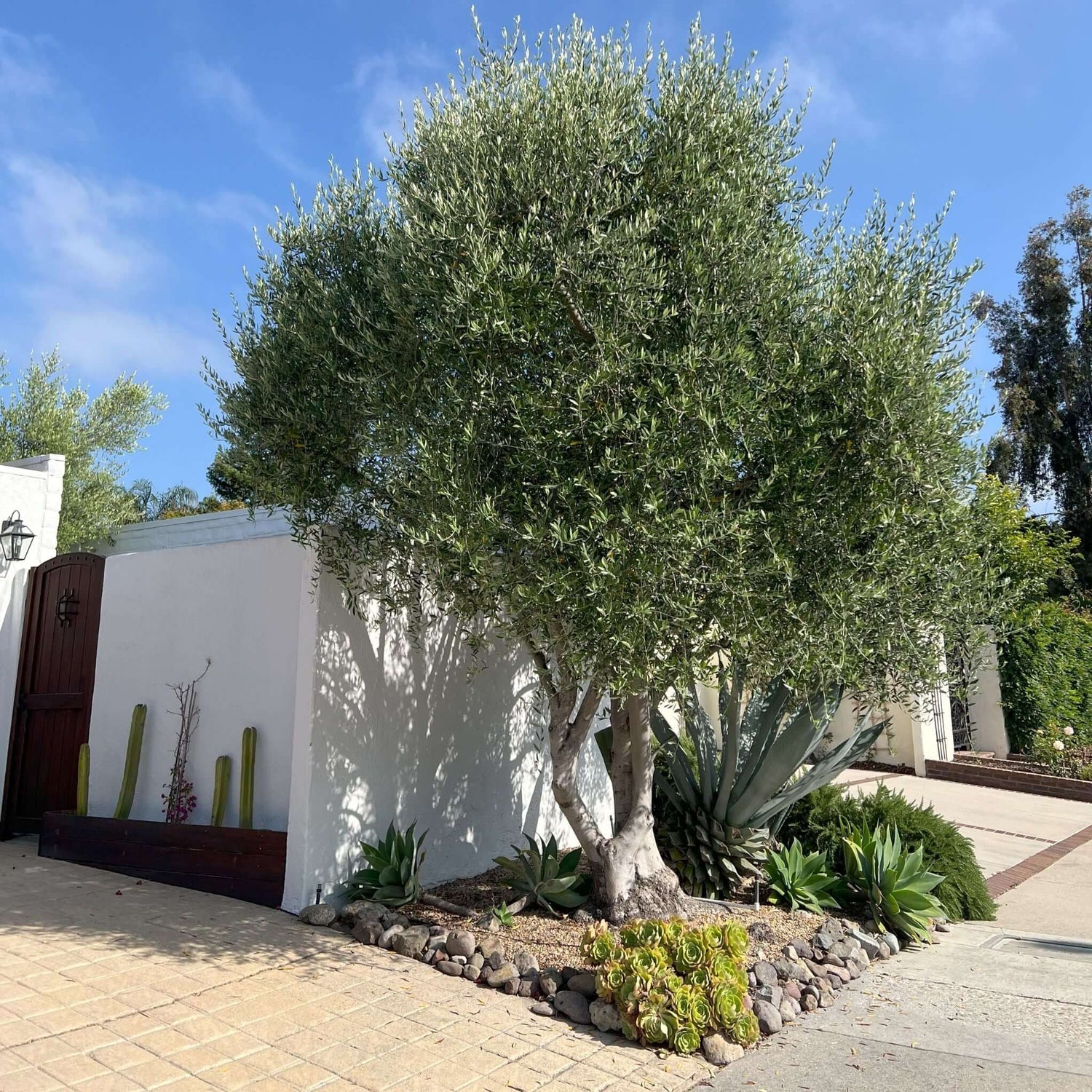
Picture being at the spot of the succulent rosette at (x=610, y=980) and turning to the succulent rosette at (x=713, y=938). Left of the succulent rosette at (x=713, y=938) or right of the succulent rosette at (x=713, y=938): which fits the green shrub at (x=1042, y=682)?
left

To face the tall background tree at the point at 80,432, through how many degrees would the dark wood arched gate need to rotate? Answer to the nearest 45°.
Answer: approximately 135° to its left

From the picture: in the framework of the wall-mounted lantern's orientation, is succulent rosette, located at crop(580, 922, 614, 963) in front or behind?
in front

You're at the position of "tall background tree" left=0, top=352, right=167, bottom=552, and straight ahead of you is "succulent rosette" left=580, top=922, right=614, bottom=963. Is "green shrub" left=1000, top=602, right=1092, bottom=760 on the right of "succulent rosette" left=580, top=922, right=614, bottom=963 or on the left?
left

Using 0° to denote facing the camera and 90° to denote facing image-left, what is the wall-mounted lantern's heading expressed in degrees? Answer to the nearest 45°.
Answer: approximately 315°

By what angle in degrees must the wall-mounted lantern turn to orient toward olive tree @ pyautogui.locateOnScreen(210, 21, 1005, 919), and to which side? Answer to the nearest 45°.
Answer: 0° — it already faces it

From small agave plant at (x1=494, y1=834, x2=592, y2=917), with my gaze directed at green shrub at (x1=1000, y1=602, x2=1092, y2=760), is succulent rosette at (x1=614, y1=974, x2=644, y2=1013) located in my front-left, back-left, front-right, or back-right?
back-right

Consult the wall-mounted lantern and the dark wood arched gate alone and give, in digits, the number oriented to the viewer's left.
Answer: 0

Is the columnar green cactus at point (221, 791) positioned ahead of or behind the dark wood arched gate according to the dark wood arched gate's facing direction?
ahead
